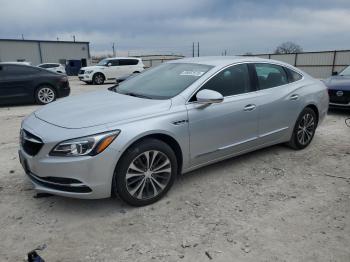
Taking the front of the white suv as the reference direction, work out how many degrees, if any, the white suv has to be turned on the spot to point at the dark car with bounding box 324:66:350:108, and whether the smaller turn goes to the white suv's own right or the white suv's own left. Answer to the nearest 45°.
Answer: approximately 90° to the white suv's own left

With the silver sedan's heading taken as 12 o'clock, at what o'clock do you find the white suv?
The white suv is roughly at 4 o'clock from the silver sedan.

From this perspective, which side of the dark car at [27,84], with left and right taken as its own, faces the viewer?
left

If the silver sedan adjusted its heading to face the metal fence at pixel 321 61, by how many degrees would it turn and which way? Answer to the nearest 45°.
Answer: approximately 180°

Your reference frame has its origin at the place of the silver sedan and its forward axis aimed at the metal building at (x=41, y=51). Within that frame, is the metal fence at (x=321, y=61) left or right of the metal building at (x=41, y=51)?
right

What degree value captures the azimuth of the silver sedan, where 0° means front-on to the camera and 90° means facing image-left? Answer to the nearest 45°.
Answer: approximately 45°

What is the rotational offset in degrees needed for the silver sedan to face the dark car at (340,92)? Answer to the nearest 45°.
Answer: approximately 180°

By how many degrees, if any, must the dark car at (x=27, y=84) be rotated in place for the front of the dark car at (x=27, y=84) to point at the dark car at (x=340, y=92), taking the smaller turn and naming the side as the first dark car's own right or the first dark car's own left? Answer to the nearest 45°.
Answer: approximately 135° to the first dark car's own left

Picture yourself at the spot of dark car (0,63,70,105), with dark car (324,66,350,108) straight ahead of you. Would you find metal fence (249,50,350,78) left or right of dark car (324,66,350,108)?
left
